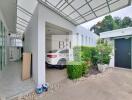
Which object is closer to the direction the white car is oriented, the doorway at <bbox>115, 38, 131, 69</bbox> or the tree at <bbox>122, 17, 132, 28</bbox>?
the tree

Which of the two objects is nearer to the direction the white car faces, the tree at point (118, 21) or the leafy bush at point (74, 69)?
the tree

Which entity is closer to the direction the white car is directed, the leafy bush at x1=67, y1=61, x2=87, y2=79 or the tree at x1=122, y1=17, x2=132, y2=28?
the tree
